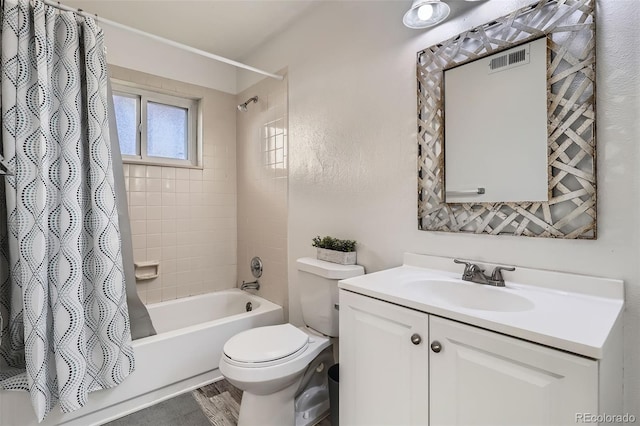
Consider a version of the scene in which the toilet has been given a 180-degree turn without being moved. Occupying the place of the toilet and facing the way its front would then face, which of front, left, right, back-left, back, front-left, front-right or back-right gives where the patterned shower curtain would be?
back-left

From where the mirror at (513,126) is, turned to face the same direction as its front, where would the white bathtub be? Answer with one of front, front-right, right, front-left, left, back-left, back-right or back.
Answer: front-right

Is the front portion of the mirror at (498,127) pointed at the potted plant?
no

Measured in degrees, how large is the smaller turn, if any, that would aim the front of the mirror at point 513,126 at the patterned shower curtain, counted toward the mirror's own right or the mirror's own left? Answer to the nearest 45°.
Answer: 0° — it already faces it

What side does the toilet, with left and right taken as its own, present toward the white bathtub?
right

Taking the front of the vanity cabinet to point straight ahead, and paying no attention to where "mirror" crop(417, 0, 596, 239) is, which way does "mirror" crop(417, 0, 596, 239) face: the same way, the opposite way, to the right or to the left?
the same way

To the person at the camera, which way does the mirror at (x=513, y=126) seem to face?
facing the viewer and to the left of the viewer

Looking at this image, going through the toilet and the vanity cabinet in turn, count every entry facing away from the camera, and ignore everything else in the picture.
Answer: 0

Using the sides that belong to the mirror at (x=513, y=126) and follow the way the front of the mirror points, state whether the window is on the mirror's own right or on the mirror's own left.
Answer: on the mirror's own right

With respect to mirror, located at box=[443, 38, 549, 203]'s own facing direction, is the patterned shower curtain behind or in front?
in front

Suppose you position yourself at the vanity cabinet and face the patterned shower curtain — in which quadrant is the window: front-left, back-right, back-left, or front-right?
front-right

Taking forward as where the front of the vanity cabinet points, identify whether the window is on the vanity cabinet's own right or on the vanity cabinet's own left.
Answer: on the vanity cabinet's own right
